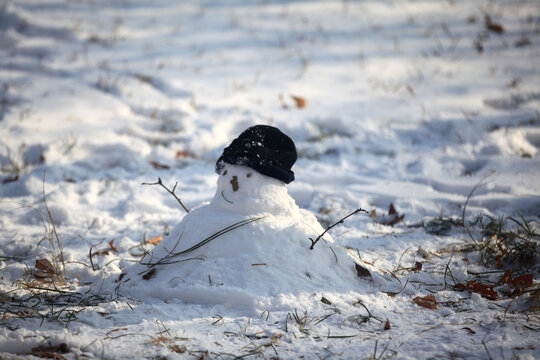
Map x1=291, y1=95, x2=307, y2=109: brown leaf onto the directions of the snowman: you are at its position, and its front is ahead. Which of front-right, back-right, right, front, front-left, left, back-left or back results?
back-right

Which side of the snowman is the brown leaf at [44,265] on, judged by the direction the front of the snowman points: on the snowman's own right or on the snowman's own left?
on the snowman's own right

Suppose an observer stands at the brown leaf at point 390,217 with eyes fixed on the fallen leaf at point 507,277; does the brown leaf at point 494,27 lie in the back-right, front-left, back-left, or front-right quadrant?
back-left

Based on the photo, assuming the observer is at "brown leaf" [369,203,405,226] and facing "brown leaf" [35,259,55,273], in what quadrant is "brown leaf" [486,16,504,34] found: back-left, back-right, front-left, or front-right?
back-right

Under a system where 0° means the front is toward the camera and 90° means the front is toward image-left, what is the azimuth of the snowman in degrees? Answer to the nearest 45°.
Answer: approximately 45°

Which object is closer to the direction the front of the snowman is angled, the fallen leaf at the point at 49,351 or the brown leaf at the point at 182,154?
the fallen leaf

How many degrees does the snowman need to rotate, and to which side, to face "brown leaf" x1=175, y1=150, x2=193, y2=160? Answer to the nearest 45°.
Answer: approximately 135° to its right

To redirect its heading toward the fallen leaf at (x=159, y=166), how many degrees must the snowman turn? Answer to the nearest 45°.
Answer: approximately 135° to its right
